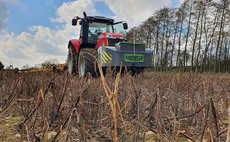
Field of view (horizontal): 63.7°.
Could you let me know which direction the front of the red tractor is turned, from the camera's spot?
facing the viewer and to the right of the viewer
